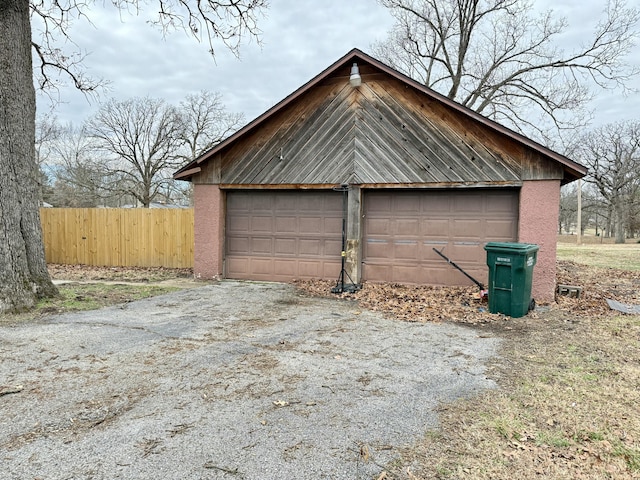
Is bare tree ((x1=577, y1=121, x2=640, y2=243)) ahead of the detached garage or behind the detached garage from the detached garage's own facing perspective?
behind

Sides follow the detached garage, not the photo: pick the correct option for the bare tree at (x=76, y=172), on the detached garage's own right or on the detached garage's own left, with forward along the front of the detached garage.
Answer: on the detached garage's own right

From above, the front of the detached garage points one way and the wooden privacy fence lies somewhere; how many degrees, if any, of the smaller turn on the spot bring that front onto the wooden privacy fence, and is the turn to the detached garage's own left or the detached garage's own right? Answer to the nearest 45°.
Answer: approximately 90° to the detached garage's own right

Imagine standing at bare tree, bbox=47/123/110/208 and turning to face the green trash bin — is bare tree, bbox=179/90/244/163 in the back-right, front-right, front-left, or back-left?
front-left

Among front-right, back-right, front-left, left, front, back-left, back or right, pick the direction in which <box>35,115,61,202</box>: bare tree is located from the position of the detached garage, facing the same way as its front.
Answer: back-right

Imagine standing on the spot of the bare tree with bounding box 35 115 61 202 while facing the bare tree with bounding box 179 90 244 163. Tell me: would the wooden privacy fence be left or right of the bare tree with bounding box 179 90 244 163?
right

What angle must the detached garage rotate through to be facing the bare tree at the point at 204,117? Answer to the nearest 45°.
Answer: approximately 135° to its right

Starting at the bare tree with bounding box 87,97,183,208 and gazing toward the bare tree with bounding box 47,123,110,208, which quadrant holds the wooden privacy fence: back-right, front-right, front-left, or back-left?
back-left

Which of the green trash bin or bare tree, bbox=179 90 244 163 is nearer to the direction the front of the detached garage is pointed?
the green trash bin

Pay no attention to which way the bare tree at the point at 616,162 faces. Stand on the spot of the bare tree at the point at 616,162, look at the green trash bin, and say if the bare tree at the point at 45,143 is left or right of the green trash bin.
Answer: right

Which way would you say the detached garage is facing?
toward the camera

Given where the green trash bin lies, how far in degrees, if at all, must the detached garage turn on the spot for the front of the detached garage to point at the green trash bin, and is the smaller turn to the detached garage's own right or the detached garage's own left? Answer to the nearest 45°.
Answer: approximately 45° to the detached garage's own left
